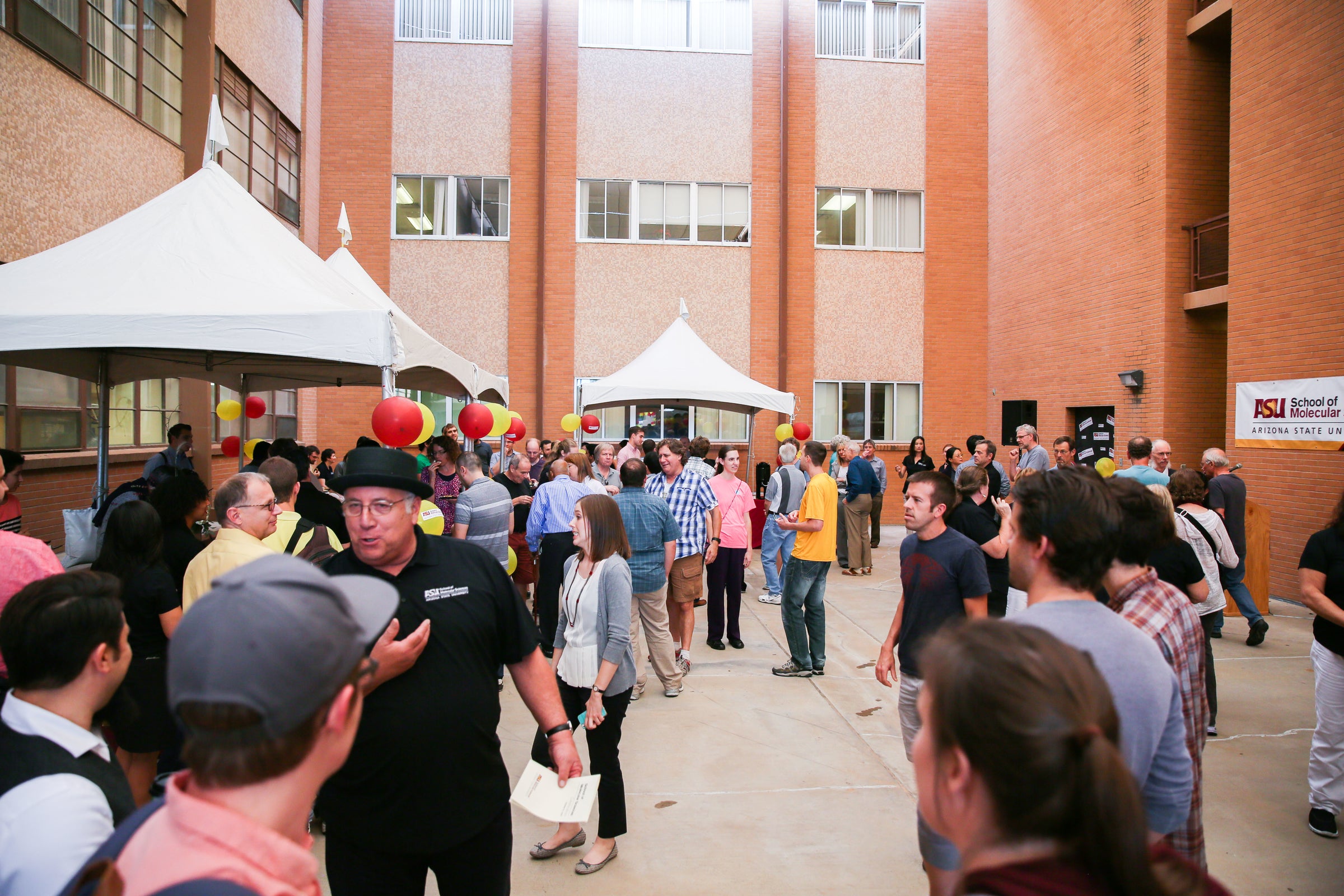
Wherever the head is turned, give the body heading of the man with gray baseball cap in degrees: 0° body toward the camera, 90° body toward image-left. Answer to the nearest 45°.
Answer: approximately 225°

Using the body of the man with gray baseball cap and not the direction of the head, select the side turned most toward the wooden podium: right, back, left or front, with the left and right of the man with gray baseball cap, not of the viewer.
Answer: front

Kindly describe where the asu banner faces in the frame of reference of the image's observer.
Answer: facing the viewer and to the left of the viewer

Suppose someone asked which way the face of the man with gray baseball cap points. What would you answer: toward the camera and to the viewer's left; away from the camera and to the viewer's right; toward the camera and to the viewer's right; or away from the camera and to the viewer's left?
away from the camera and to the viewer's right

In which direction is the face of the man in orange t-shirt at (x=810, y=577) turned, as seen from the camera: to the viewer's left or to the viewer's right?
to the viewer's left

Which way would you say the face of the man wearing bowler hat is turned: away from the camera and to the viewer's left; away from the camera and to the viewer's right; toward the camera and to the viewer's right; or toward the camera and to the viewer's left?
toward the camera and to the viewer's left

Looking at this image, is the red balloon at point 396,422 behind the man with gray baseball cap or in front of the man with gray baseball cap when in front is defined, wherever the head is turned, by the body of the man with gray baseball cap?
in front

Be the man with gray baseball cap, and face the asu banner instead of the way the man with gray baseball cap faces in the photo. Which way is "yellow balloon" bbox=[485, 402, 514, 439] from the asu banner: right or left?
left

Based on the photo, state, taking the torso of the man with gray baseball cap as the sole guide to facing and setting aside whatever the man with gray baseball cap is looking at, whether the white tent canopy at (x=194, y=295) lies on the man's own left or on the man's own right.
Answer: on the man's own left

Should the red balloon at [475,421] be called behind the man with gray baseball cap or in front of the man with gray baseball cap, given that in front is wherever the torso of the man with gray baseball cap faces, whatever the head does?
in front

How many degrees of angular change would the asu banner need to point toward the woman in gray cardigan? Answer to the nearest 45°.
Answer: approximately 45° to its left
